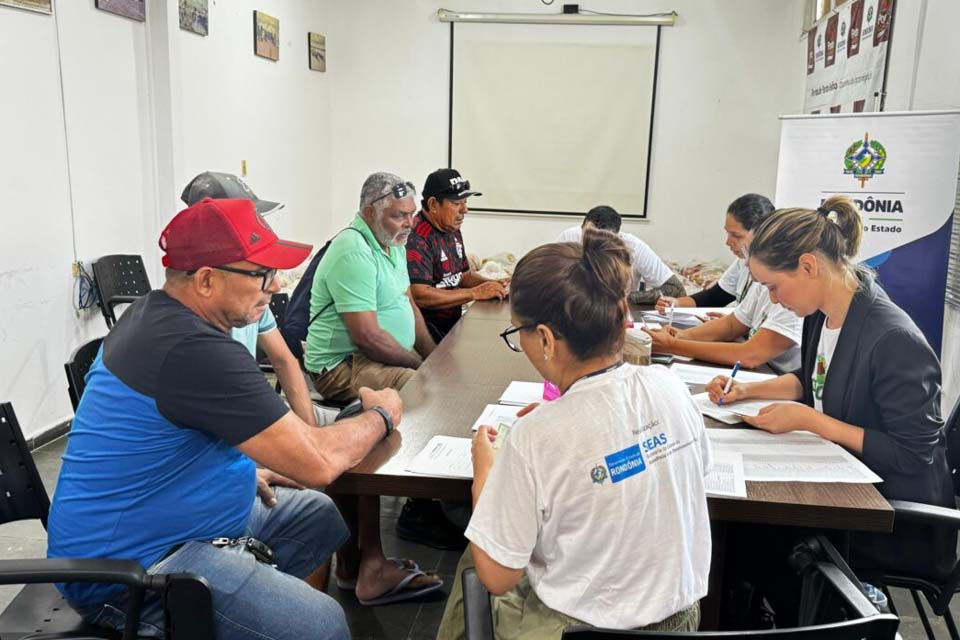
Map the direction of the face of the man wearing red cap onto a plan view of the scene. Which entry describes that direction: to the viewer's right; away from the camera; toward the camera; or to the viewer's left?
to the viewer's right

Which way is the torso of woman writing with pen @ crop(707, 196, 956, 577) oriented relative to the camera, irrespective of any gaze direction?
to the viewer's left

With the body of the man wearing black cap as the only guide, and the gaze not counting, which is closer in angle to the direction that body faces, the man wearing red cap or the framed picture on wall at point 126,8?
the man wearing red cap

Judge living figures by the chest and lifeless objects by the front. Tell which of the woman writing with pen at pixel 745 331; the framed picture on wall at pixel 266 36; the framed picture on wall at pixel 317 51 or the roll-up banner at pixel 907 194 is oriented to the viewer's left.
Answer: the woman writing with pen

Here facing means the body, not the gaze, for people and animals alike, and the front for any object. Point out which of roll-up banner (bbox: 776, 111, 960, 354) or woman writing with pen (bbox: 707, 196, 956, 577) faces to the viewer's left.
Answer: the woman writing with pen

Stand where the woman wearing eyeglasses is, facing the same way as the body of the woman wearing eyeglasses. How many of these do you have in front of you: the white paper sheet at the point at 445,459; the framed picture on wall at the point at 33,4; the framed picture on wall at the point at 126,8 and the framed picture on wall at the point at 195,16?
4

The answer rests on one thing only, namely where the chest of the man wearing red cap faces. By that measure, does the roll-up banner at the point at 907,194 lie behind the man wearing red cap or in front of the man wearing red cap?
in front

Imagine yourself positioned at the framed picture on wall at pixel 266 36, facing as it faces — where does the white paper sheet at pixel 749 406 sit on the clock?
The white paper sheet is roughly at 1 o'clock from the framed picture on wall.

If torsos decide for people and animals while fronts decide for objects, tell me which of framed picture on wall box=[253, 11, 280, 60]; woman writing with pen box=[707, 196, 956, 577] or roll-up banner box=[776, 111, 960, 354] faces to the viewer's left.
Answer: the woman writing with pen

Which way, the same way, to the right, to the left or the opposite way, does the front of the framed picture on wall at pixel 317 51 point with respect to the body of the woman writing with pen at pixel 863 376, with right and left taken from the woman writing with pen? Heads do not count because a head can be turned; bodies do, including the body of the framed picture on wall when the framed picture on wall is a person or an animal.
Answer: the opposite way

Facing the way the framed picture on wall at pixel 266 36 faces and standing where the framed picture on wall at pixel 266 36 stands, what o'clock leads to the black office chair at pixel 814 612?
The black office chair is roughly at 1 o'clock from the framed picture on wall.

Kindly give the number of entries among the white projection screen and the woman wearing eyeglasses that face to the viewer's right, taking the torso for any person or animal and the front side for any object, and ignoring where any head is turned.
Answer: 0

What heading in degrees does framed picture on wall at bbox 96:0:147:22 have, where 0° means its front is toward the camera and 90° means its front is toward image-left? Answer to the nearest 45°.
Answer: approximately 315°

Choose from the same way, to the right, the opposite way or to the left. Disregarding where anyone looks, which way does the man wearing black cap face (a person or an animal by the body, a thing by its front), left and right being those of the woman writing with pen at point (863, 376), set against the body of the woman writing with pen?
the opposite way

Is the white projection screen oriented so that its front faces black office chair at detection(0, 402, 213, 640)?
yes

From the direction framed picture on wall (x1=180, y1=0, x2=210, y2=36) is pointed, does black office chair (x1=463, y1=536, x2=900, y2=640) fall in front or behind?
in front
